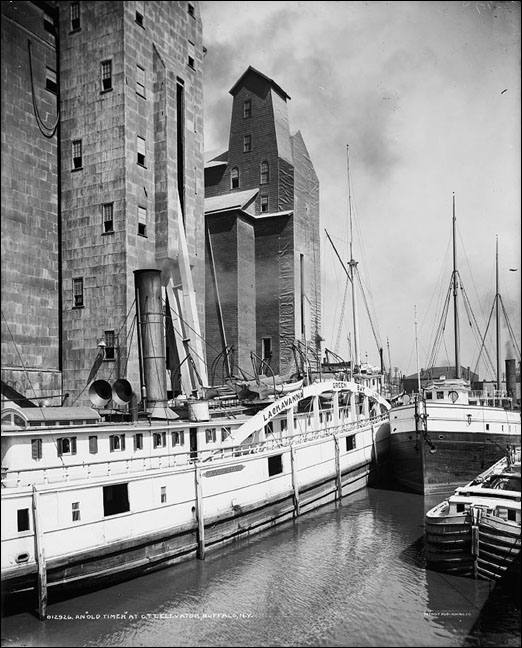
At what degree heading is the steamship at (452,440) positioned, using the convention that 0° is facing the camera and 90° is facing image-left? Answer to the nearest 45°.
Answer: approximately 45°

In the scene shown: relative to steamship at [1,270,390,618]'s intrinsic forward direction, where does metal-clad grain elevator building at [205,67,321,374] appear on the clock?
The metal-clad grain elevator building is roughly at 11 o'clock from the steamship.

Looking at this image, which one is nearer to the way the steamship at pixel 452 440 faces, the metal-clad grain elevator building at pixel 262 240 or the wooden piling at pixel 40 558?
the wooden piling

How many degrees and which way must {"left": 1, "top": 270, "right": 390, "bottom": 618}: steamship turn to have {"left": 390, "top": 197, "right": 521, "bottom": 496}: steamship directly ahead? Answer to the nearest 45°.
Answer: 0° — it already faces it

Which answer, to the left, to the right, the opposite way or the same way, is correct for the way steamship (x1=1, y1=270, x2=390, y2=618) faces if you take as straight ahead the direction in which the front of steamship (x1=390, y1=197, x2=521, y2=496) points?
the opposite way

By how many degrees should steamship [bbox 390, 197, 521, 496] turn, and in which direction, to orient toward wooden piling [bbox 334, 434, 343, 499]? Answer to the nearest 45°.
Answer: approximately 45° to its right

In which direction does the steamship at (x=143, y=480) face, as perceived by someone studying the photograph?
facing away from the viewer and to the right of the viewer
